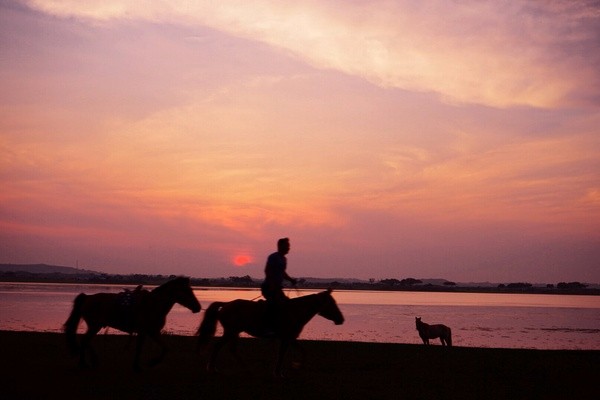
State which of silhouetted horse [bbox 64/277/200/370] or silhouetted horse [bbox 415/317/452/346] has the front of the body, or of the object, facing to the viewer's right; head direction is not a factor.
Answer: silhouetted horse [bbox 64/277/200/370]

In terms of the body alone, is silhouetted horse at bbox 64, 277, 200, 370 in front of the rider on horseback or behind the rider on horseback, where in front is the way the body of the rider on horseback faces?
behind

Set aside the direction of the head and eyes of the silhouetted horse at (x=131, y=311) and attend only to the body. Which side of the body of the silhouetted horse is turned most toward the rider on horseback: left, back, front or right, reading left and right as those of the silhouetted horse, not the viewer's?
front

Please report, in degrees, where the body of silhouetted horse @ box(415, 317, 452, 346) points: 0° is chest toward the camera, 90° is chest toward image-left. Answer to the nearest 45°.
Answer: approximately 90°

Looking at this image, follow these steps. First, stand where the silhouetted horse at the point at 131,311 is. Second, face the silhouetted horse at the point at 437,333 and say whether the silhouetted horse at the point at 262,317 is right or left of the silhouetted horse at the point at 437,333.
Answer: right

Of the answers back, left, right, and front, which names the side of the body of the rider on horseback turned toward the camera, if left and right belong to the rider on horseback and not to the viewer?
right

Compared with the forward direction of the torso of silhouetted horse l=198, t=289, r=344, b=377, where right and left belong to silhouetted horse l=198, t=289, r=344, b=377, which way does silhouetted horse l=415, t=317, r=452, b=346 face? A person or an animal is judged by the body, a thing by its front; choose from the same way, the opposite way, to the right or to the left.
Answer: the opposite way

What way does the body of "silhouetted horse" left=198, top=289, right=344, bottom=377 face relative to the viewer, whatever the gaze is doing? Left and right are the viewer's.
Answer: facing to the right of the viewer

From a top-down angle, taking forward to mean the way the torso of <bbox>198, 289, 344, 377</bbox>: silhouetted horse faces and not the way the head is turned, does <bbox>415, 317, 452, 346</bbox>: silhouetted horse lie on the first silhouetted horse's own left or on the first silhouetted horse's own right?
on the first silhouetted horse's own left

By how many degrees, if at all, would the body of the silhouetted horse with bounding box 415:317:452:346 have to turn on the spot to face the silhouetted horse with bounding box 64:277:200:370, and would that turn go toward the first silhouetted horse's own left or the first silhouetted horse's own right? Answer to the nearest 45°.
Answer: approximately 45° to the first silhouetted horse's own left

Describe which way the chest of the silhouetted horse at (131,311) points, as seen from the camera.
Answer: to the viewer's right

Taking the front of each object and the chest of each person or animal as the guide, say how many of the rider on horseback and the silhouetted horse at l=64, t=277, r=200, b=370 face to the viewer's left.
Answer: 0
